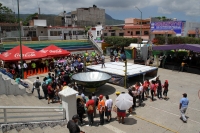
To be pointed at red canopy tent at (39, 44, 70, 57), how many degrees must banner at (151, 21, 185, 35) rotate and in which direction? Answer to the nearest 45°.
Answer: approximately 45° to its right

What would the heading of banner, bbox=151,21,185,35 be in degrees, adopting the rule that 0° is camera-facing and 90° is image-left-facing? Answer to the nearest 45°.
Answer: approximately 0°

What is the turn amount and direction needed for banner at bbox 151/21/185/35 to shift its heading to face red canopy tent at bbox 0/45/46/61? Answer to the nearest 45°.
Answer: approximately 45° to its right
